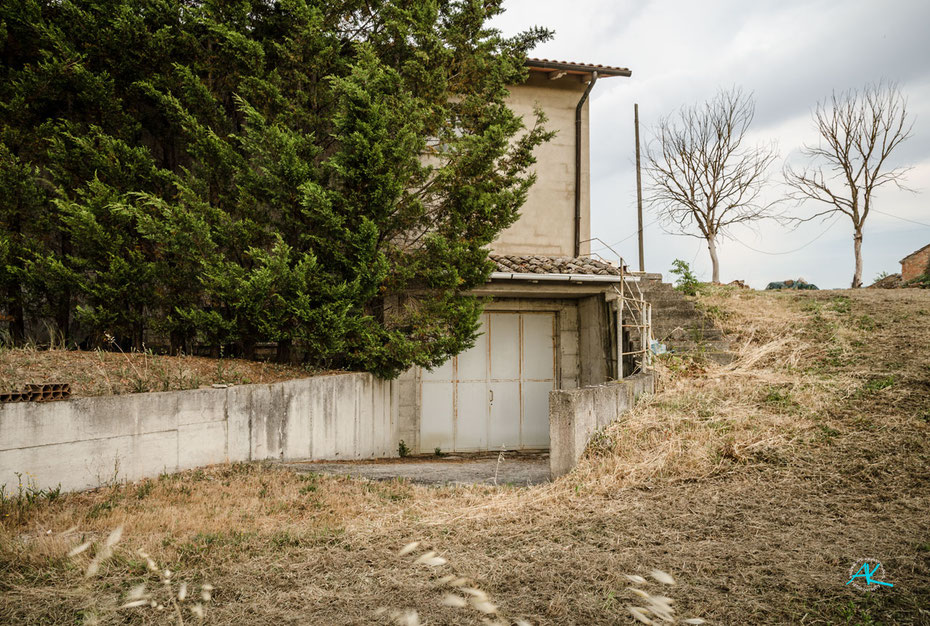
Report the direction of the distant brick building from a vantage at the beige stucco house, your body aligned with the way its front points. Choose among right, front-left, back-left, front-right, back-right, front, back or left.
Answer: back-left

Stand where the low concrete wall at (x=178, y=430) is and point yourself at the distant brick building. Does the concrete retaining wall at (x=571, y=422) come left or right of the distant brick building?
right

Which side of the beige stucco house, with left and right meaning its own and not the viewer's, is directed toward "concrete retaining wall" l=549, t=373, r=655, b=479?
front

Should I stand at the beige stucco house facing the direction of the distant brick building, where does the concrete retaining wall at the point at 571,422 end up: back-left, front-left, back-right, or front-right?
back-right

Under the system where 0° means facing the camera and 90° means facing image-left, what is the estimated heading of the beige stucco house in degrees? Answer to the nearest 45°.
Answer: approximately 0°

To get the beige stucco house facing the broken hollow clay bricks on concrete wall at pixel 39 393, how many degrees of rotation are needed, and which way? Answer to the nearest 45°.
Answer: approximately 45° to its right

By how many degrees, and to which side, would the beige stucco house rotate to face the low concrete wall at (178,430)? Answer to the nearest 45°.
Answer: approximately 45° to its right
